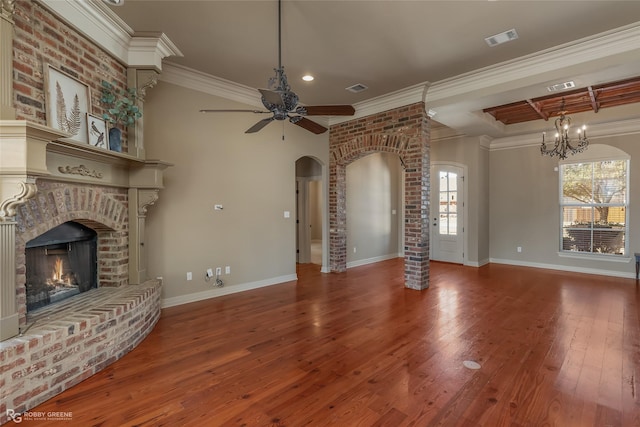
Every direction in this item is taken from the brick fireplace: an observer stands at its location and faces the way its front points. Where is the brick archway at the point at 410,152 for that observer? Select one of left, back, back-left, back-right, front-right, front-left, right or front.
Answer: front-left

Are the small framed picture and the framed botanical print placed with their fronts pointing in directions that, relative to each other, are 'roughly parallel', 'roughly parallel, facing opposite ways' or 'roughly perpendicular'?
roughly parallel

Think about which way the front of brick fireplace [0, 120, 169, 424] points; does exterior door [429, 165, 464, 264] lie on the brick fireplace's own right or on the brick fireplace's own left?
on the brick fireplace's own left

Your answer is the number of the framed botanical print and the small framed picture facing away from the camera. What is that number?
0

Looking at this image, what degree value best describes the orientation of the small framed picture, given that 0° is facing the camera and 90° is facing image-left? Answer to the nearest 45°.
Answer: approximately 315°

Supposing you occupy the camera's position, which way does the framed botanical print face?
facing the viewer and to the right of the viewer

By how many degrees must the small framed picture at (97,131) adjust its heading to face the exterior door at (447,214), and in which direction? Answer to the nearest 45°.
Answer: approximately 45° to its left
